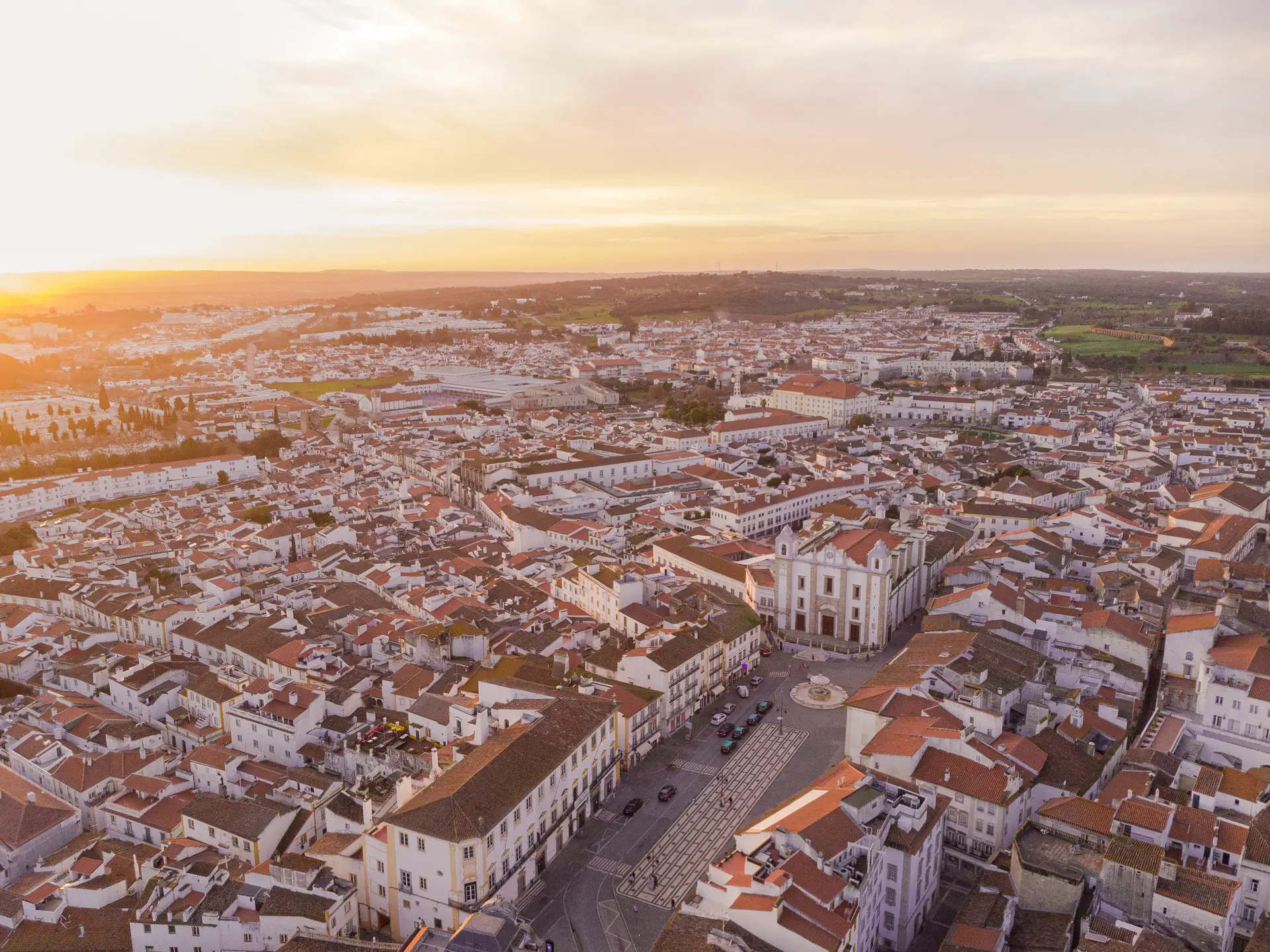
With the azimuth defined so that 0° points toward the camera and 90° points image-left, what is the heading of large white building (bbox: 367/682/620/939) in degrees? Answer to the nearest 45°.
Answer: approximately 315°

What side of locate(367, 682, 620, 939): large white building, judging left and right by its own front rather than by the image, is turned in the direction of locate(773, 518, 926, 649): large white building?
left

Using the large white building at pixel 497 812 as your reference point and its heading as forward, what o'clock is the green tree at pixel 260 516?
The green tree is roughly at 7 o'clock from the large white building.

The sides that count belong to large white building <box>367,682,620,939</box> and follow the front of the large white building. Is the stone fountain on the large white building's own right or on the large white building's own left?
on the large white building's own left

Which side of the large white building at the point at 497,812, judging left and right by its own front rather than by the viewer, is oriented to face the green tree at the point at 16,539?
back
